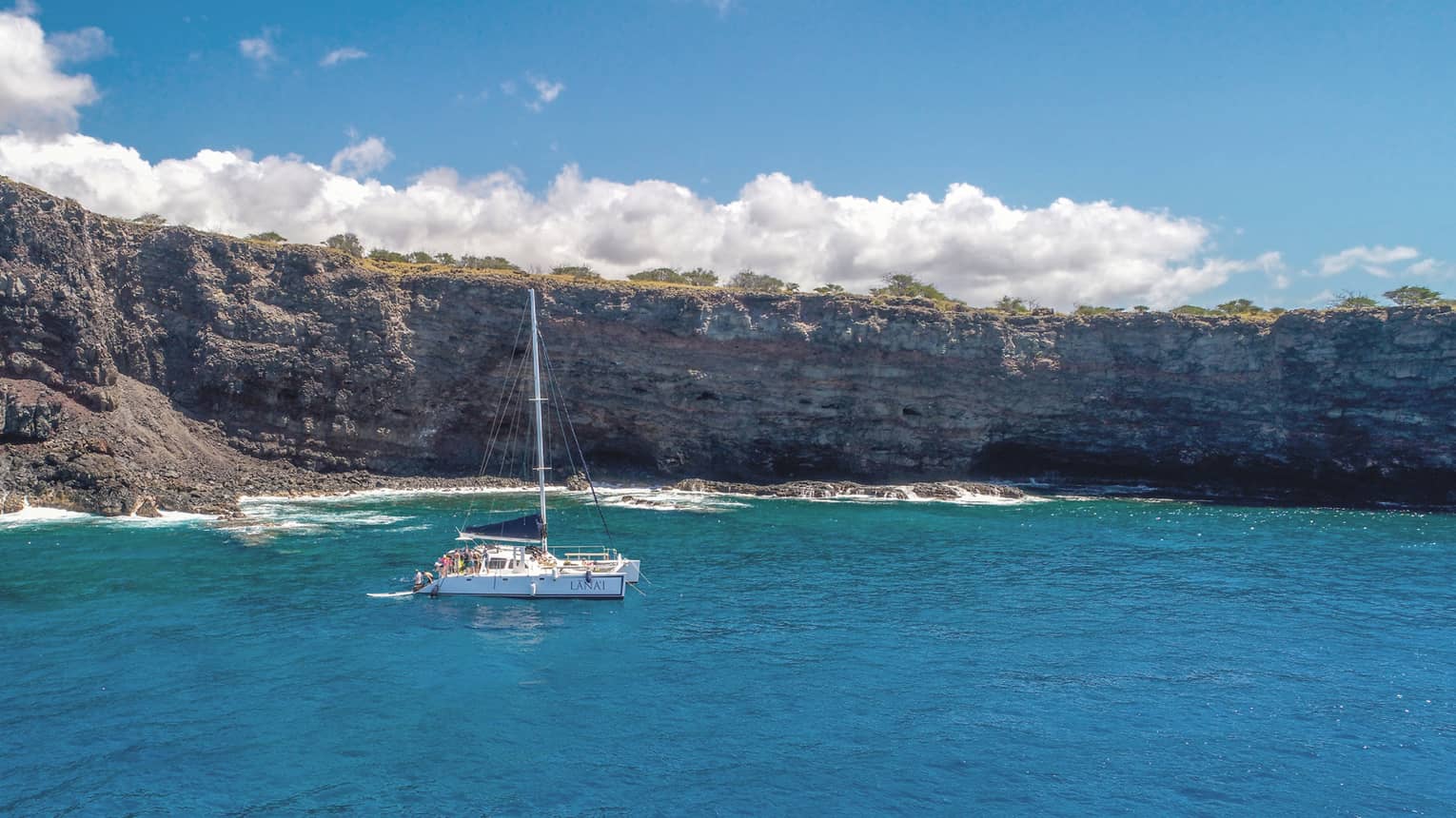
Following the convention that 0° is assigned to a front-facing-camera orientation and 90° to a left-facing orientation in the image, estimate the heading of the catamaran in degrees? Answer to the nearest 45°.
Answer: approximately 270°
